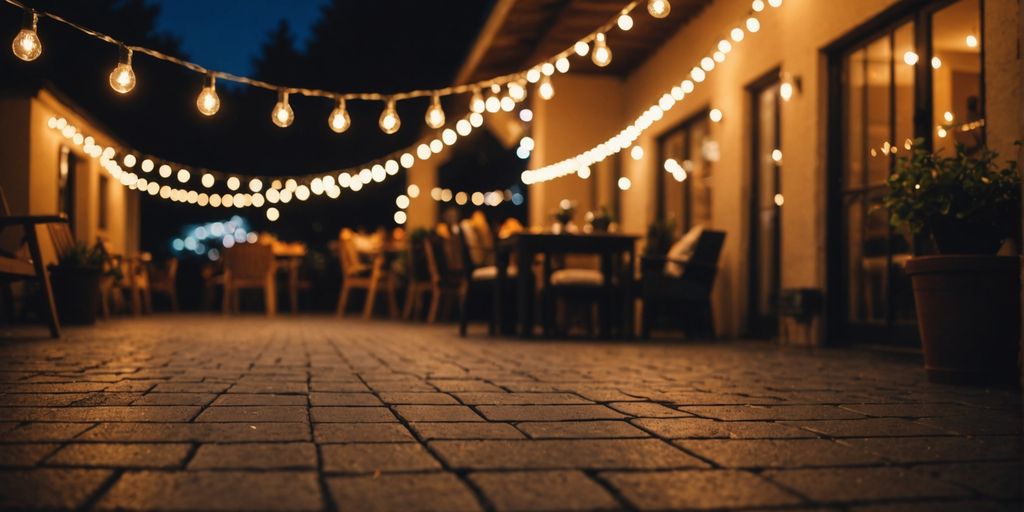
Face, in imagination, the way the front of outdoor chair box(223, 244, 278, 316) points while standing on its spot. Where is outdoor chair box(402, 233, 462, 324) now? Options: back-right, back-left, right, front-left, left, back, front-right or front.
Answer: back-right

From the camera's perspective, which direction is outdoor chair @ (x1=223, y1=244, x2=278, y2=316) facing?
away from the camera

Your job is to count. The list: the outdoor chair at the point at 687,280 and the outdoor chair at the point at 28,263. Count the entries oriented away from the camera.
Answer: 0

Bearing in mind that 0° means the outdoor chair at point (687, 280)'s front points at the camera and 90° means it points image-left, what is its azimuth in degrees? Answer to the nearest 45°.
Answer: approximately 90°

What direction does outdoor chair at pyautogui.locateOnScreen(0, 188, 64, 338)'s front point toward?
to the viewer's right

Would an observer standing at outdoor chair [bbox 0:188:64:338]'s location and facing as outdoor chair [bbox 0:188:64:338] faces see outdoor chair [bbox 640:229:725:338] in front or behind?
in front

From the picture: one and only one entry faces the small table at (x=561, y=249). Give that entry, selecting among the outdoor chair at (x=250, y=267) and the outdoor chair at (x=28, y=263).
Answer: the outdoor chair at (x=28, y=263)

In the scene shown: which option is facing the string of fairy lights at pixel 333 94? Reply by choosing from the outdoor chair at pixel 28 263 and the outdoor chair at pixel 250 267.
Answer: the outdoor chair at pixel 28 263

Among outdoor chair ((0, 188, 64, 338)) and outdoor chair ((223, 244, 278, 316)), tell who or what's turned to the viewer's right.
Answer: outdoor chair ((0, 188, 64, 338))

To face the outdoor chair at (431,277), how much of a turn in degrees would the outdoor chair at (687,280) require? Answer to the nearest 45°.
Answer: approximately 45° to its right
